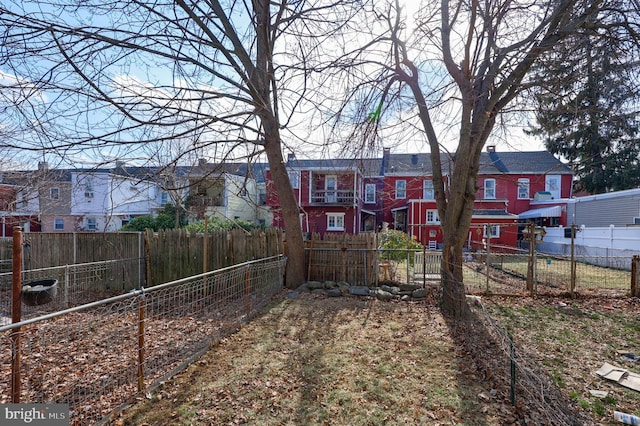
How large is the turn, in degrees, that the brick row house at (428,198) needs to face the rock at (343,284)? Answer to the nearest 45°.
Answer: approximately 180°

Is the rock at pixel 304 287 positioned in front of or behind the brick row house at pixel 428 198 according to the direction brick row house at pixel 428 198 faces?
behind

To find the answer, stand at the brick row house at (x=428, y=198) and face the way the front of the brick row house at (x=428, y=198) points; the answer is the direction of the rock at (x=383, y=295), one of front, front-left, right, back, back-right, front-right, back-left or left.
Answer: back

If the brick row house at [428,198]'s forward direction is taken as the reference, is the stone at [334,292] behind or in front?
behind

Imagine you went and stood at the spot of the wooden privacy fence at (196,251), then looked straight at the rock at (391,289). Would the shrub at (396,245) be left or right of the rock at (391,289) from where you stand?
left

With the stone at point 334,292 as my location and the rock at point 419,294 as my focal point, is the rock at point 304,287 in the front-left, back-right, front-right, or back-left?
back-left
